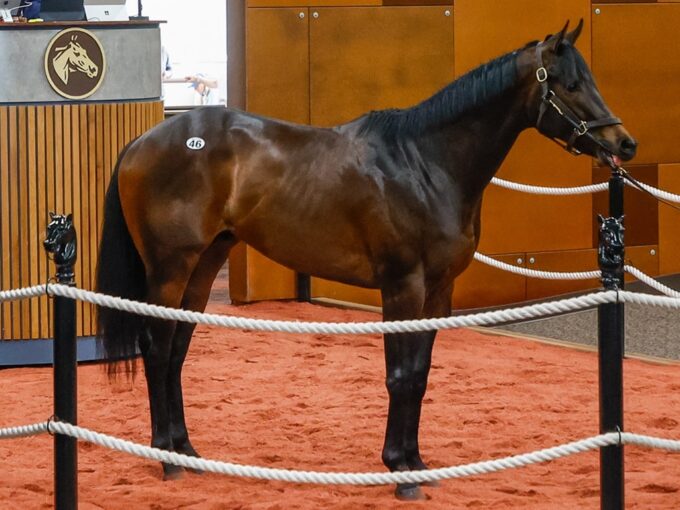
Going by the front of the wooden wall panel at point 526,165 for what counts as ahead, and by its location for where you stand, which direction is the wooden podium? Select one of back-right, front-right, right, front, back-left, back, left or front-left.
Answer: front-right

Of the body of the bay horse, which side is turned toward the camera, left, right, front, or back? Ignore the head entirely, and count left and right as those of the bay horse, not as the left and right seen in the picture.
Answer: right

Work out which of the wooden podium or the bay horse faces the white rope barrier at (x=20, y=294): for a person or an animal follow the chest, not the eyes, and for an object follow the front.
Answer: the wooden podium

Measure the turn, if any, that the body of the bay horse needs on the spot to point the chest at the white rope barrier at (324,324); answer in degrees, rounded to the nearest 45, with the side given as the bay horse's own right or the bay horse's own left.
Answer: approximately 90° to the bay horse's own right

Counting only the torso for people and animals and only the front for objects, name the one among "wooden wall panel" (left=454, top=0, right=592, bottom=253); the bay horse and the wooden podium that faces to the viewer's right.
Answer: the bay horse

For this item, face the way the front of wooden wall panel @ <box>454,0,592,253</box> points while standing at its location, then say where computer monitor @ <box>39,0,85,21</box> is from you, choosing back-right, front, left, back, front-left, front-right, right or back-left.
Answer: front-right

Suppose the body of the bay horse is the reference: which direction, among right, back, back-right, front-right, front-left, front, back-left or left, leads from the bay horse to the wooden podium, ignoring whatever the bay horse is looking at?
back-left

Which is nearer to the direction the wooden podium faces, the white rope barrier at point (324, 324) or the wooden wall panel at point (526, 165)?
the white rope barrier

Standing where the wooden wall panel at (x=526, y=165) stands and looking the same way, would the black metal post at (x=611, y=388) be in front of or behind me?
in front

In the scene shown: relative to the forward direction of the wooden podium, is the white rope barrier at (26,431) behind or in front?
in front

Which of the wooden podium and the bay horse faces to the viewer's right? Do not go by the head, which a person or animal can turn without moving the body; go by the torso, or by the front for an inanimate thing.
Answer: the bay horse

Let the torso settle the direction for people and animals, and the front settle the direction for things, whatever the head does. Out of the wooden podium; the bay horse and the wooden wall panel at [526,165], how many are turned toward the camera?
2

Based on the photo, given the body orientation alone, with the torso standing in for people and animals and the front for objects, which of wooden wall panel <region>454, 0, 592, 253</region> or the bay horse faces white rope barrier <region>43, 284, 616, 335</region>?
the wooden wall panel

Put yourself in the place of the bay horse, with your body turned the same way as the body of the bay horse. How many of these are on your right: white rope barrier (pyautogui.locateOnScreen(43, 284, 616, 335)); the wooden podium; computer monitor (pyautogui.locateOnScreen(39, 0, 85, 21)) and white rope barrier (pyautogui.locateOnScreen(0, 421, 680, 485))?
2

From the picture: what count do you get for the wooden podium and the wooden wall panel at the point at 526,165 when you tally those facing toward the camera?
2
